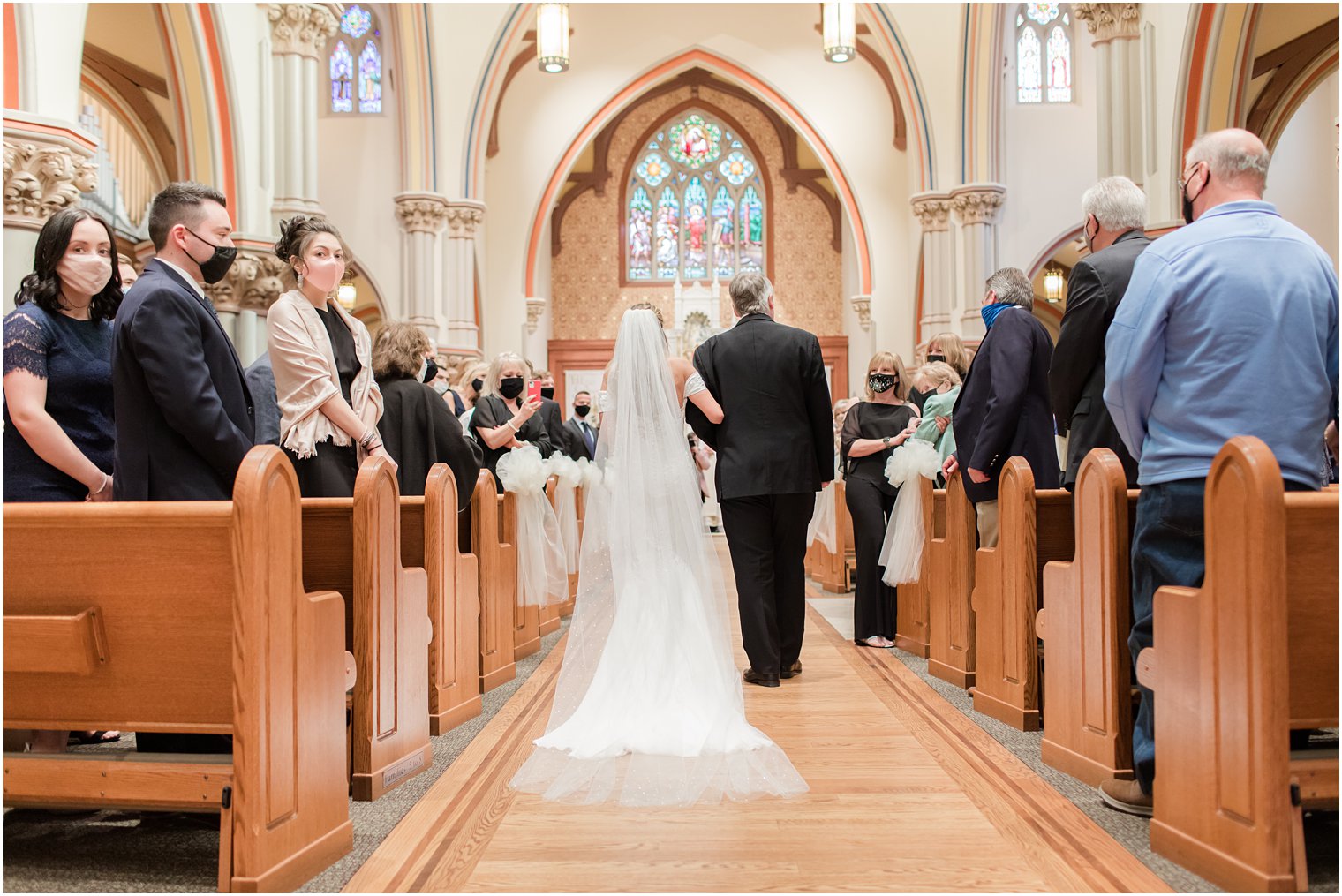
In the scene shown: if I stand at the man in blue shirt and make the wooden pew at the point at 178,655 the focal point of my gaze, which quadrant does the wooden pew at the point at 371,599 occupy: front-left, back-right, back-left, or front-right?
front-right

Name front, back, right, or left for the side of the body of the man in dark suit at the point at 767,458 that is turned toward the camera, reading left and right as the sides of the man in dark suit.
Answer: back

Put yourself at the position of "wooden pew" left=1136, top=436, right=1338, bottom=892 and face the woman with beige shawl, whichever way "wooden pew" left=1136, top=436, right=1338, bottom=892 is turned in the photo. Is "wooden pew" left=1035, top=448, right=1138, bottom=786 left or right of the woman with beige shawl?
right

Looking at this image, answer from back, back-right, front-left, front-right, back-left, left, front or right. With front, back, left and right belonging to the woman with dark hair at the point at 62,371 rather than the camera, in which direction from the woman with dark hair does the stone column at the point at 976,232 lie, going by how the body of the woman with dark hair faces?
left

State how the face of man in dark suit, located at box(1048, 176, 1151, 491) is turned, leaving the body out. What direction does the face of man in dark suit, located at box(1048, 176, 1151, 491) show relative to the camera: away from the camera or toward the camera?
away from the camera

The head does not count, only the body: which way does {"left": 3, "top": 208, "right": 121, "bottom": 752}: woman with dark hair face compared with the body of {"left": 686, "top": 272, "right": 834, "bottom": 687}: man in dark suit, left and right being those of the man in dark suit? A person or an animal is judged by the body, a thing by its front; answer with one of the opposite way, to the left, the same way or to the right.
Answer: to the right

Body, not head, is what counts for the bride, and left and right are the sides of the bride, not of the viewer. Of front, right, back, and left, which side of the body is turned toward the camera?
back

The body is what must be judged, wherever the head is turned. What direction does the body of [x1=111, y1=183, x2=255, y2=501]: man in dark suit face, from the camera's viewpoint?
to the viewer's right

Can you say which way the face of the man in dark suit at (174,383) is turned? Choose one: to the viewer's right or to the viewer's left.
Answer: to the viewer's right

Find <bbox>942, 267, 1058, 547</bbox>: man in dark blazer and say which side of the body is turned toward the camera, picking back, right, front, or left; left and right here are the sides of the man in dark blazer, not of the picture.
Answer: left

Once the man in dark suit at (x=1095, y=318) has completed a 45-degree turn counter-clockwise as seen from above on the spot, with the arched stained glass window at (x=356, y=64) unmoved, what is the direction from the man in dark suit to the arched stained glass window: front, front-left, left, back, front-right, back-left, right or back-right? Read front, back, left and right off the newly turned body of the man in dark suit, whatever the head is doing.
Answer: front-right

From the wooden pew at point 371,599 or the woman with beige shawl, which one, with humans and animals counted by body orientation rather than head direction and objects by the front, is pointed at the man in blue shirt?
the woman with beige shawl

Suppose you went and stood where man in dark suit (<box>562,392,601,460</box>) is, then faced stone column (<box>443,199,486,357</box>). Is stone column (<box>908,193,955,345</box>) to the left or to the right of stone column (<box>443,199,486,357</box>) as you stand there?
right

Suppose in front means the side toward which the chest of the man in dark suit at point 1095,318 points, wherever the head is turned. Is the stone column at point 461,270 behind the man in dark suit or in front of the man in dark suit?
in front

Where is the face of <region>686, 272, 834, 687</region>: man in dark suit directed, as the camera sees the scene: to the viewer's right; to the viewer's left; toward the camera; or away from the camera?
away from the camera
